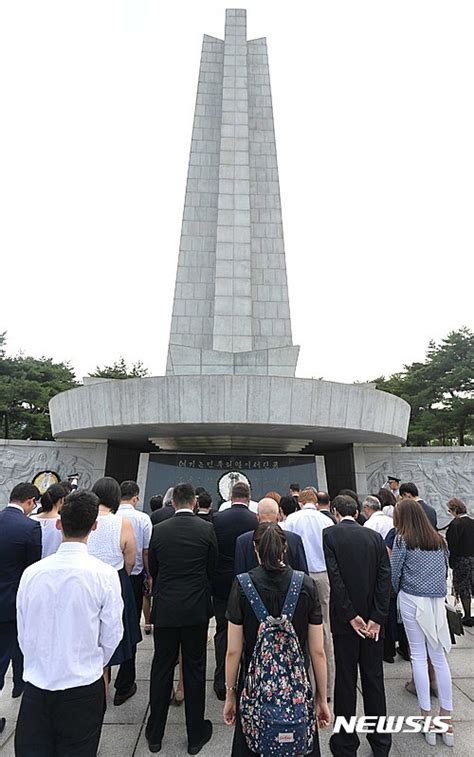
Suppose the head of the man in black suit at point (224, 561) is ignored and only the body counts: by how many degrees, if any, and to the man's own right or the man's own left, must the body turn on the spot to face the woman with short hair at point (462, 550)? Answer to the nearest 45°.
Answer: approximately 45° to the man's own right

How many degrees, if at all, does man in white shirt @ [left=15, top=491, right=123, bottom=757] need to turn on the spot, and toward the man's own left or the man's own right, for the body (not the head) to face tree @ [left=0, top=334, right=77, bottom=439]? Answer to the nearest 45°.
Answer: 0° — they already face it

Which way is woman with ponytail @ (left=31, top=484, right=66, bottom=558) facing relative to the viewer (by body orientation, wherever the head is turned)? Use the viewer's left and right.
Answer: facing away from the viewer and to the right of the viewer

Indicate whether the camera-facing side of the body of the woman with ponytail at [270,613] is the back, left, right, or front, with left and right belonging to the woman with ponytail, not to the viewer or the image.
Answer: back

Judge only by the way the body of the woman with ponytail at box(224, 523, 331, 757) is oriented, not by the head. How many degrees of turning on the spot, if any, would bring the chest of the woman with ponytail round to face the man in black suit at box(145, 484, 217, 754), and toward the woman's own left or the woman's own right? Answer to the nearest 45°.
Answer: approximately 45° to the woman's own left

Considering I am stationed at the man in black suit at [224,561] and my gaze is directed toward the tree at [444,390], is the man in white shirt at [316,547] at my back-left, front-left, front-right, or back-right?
front-right

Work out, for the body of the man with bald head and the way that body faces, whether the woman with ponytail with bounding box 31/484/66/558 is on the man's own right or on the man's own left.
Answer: on the man's own left

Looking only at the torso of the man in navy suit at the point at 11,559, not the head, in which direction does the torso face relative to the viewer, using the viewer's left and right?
facing away from the viewer and to the right of the viewer

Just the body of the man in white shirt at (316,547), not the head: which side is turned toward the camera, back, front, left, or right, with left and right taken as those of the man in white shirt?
back

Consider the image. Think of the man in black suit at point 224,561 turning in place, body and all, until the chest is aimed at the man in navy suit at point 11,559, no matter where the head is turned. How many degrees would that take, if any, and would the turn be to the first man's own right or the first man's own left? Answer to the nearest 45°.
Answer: approximately 90° to the first man's own left

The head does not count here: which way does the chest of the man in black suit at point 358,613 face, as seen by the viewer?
away from the camera

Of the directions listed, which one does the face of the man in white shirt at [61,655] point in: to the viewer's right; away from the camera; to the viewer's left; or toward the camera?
away from the camera

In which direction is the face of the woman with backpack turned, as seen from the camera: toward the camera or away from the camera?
away from the camera

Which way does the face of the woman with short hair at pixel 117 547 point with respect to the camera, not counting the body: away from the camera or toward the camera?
away from the camera

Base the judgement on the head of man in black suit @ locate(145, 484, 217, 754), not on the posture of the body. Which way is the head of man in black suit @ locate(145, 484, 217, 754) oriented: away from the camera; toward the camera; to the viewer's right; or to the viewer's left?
away from the camera

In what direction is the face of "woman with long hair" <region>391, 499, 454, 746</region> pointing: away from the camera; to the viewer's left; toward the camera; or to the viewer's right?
away from the camera

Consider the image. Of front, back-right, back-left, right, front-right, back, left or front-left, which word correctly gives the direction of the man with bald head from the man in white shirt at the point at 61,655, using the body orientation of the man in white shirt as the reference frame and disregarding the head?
front-right

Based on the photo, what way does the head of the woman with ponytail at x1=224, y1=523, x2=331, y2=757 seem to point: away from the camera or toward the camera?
away from the camera

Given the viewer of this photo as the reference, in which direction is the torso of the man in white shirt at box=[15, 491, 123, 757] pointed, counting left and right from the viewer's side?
facing away from the viewer

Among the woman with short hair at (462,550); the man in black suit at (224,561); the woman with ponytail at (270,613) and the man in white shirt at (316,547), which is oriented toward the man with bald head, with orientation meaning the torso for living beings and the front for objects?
the woman with ponytail
